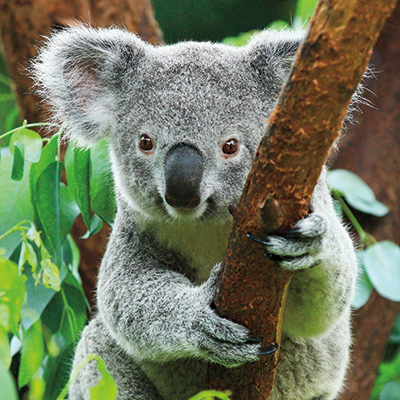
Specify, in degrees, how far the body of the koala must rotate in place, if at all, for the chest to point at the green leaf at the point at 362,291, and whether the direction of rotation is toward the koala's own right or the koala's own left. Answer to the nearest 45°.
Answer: approximately 135° to the koala's own left

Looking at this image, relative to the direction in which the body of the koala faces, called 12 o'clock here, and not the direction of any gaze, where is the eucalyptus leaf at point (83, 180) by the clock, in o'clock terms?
The eucalyptus leaf is roughly at 4 o'clock from the koala.

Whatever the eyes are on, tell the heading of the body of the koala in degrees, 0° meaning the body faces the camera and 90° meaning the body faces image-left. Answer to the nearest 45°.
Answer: approximately 0°

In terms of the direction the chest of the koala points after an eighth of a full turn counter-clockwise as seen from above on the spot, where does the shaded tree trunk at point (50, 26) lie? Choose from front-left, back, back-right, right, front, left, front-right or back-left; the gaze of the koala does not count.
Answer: back

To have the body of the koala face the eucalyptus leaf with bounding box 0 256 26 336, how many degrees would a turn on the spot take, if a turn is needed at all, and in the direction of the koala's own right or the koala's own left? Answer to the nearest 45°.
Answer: approximately 45° to the koala's own right

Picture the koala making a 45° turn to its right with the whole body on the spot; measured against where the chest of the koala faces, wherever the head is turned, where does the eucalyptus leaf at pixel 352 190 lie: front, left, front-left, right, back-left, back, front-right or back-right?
back

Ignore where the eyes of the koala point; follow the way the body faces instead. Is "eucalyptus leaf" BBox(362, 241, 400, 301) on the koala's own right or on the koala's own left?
on the koala's own left

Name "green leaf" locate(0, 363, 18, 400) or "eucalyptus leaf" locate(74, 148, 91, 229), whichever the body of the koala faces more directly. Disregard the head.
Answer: the green leaf
